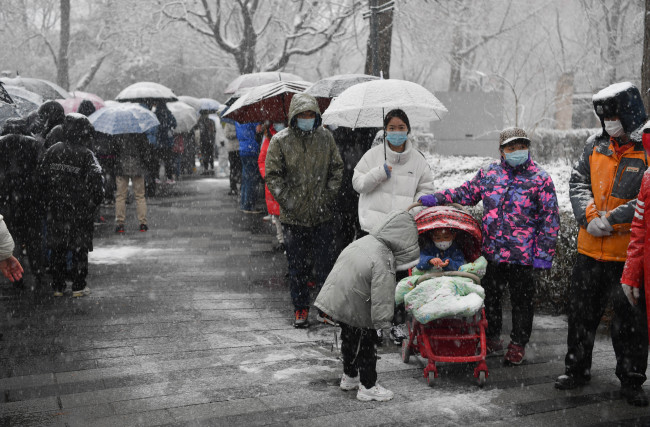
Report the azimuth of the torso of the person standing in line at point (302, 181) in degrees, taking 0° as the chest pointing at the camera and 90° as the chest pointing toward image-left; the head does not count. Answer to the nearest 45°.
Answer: approximately 0°

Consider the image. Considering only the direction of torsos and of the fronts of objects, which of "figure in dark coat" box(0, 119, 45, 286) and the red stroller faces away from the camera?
the figure in dark coat

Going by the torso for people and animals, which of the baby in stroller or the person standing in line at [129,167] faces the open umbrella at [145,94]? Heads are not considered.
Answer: the person standing in line

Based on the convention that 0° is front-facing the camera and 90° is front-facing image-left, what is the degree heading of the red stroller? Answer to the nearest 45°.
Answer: approximately 0°

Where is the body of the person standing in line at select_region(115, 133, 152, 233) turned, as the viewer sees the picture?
away from the camera

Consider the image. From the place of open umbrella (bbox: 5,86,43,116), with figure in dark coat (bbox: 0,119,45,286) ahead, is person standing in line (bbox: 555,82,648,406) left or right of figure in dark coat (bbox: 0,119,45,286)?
left

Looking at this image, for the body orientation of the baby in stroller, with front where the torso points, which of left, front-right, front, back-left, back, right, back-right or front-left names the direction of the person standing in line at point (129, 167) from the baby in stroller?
back-right

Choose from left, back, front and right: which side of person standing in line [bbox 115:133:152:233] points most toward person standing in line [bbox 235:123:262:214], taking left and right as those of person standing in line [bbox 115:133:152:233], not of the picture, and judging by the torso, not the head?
right

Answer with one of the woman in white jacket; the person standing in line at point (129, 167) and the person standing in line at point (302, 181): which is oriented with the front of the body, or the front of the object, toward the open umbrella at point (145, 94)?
the person standing in line at point (129, 167)

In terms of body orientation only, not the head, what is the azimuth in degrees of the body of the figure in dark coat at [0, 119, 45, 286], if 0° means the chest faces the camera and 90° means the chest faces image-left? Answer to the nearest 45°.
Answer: approximately 180°

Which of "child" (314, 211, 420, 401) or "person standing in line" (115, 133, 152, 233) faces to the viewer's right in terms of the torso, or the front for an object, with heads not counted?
the child
